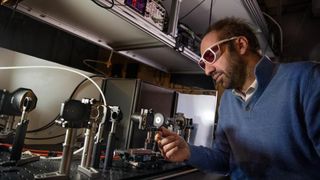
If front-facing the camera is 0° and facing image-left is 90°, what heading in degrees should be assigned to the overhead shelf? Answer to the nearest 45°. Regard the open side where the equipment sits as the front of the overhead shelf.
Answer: approximately 315°

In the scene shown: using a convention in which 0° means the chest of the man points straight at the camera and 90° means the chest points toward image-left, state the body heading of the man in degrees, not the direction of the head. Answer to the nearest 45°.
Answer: approximately 45°

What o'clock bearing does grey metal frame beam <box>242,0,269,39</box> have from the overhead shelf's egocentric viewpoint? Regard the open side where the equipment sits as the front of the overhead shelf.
The grey metal frame beam is roughly at 10 o'clock from the overhead shelf.

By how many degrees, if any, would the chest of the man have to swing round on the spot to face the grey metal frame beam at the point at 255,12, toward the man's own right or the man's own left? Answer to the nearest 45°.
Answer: approximately 135° to the man's own right

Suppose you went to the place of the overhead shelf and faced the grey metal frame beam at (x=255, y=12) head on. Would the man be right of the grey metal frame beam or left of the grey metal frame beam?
right

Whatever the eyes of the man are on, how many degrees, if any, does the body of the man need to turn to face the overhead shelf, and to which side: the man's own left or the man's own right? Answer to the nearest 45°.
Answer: approximately 45° to the man's own right

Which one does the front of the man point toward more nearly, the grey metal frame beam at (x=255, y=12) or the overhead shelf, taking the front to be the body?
the overhead shelf

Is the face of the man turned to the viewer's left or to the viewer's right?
to the viewer's left

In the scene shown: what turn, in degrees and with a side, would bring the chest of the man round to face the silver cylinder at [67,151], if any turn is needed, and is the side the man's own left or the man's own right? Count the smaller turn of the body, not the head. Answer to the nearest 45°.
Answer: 0° — they already face it
